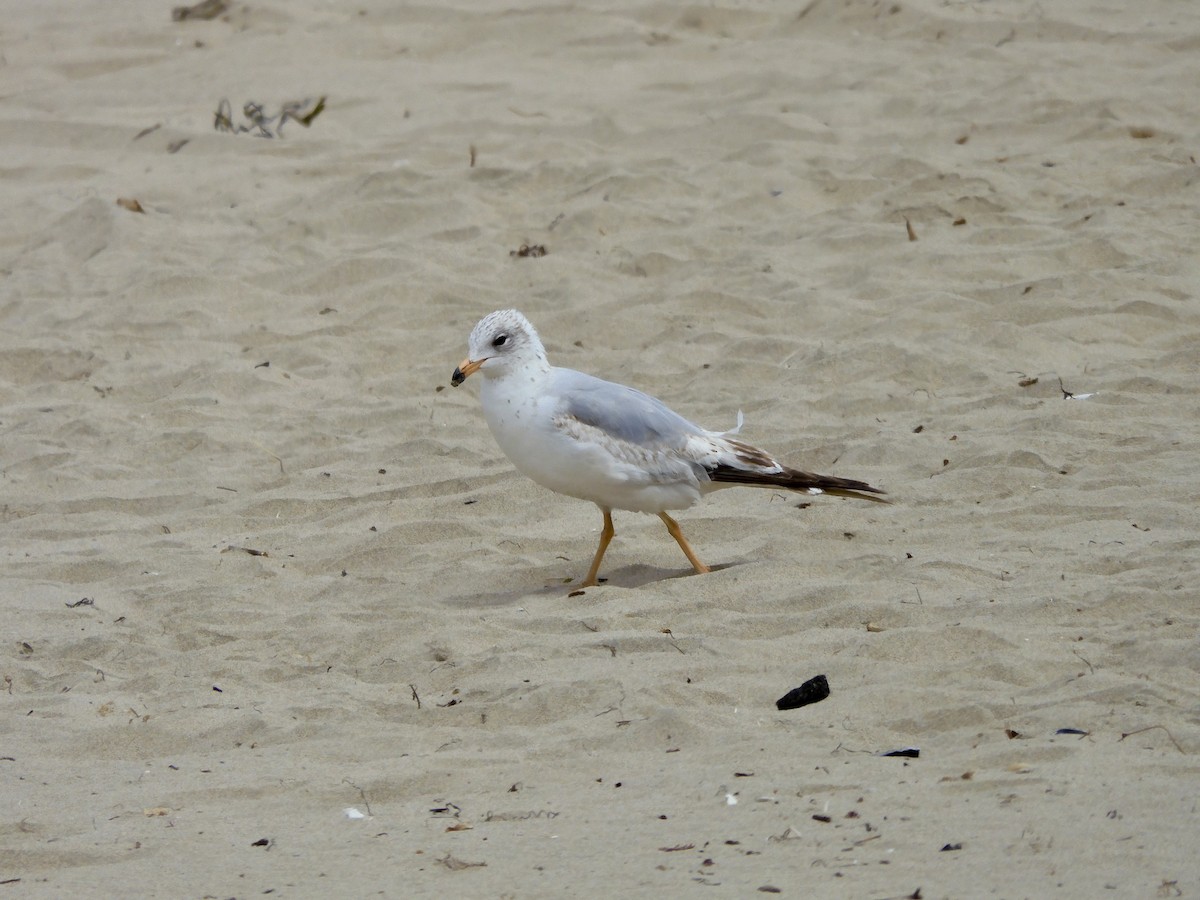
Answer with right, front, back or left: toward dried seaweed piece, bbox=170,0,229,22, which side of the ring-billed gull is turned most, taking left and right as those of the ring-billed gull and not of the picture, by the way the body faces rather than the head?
right

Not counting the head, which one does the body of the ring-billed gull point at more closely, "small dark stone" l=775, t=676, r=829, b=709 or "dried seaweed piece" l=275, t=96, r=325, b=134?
the dried seaweed piece

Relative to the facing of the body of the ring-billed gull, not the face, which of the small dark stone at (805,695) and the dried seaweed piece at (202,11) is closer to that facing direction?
the dried seaweed piece

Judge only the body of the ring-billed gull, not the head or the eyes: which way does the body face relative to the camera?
to the viewer's left

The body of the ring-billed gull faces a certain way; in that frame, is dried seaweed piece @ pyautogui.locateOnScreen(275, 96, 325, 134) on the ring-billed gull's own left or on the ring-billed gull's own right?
on the ring-billed gull's own right

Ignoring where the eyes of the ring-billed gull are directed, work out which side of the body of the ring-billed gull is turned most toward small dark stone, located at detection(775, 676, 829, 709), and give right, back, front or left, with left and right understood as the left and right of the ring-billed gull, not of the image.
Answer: left
